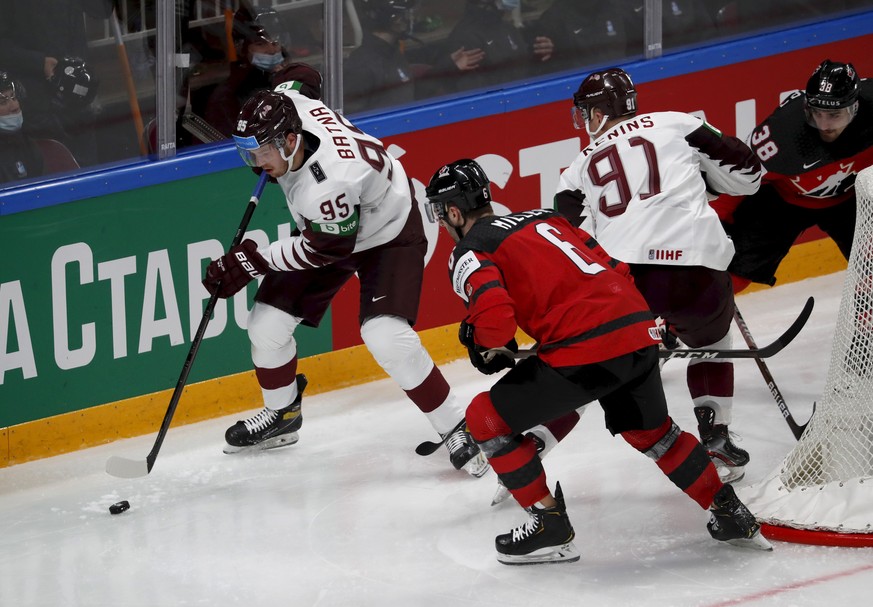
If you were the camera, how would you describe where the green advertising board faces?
facing the viewer and to the right of the viewer

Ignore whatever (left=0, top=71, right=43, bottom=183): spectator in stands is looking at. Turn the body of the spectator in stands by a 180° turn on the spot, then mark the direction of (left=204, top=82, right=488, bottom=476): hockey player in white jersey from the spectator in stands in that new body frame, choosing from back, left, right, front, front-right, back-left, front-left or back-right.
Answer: back

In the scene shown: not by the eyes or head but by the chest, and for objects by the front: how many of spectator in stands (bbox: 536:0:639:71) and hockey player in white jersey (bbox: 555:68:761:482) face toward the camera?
1

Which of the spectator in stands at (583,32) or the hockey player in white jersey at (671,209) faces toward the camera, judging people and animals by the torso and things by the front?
the spectator in stands

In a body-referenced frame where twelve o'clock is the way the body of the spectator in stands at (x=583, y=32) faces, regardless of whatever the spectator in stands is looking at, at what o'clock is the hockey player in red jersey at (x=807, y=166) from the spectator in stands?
The hockey player in red jersey is roughly at 11 o'clock from the spectator in stands.

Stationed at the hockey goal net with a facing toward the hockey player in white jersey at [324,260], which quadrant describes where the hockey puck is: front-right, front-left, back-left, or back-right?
front-left

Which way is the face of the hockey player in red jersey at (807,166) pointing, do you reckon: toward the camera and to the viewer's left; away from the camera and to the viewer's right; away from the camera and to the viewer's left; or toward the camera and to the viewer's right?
toward the camera and to the viewer's left

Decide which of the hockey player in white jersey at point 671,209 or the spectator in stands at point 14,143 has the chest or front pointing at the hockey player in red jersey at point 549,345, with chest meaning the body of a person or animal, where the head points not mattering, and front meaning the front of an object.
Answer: the spectator in stands

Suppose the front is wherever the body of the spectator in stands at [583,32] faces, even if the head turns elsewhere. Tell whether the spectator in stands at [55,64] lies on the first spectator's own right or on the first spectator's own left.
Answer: on the first spectator's own right

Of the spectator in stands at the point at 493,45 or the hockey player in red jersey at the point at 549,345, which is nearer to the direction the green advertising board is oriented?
the hockey player in red jersey

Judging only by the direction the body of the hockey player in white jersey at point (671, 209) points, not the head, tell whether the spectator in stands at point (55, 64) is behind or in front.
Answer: in front

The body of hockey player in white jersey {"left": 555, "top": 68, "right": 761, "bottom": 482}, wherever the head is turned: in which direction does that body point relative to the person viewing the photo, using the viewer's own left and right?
facing away from the viewer and to the left of the viewer

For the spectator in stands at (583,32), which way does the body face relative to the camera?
toward the camera

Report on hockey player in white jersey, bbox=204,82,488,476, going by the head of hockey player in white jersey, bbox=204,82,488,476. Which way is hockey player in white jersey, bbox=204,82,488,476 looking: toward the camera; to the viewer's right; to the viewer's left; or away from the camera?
to the viewer's left

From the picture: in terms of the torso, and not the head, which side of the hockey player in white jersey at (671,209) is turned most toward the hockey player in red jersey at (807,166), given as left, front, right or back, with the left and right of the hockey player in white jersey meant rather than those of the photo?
right

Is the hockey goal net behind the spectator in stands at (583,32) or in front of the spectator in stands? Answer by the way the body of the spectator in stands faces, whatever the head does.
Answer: in front
